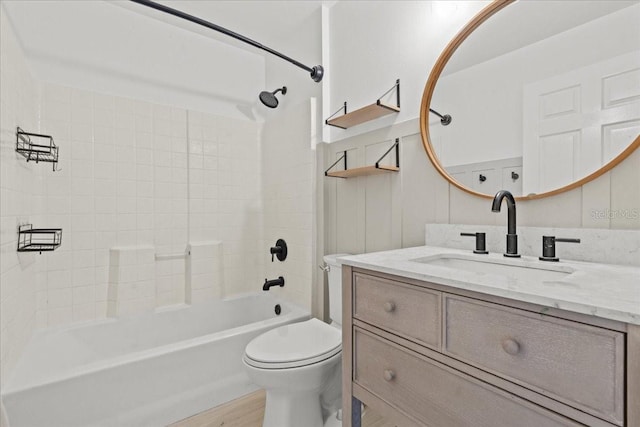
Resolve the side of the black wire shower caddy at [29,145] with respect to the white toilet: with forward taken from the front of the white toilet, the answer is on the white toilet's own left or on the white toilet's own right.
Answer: on the white toilet's own right

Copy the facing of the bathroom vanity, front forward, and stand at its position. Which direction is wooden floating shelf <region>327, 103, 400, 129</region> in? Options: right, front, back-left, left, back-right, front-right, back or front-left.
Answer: right

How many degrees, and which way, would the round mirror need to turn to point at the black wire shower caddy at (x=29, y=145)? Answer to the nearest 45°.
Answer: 0° — it already faces it

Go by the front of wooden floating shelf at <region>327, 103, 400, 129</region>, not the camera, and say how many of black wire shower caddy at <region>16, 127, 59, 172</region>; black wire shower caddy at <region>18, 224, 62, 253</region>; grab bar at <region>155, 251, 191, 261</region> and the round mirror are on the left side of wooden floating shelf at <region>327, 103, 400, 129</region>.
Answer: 1

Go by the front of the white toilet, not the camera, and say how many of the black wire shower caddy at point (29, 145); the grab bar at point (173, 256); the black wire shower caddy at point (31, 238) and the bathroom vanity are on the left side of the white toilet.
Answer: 1

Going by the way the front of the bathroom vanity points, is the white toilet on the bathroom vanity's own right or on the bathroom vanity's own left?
on the bathroom vanity's own right

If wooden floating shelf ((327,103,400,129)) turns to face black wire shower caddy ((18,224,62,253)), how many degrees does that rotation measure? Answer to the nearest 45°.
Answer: approximately 45° to its right

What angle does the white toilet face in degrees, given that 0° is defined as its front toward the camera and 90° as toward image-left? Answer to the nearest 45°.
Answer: approximately 45°

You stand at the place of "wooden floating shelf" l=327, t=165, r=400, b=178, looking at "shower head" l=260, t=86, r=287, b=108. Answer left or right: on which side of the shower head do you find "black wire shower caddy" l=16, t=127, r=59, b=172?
left

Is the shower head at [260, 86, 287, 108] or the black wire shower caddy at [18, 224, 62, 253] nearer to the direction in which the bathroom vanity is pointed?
the black wire shower caddy
